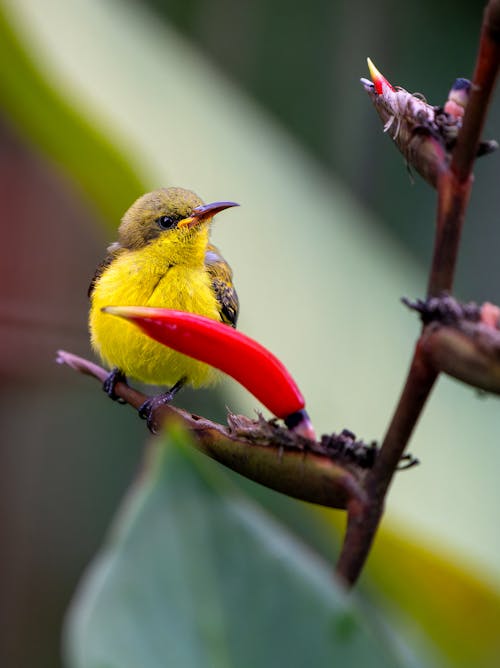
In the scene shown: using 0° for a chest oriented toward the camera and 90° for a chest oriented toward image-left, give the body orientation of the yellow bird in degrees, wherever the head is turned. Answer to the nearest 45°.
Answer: approximately 0°
